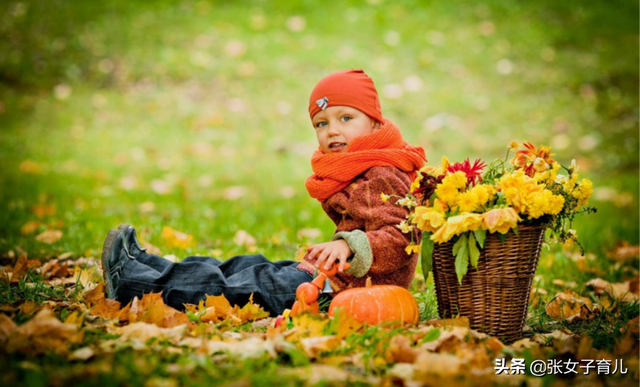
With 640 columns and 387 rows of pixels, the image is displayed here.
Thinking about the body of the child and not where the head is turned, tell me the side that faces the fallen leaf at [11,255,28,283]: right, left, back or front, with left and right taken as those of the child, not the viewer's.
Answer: front

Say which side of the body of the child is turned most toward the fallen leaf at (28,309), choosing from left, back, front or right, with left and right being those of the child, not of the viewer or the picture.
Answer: front

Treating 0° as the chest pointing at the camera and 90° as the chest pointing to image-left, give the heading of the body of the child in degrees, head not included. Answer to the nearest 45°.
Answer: approximately 90°

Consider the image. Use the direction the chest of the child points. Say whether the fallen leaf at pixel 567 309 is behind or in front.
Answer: behind

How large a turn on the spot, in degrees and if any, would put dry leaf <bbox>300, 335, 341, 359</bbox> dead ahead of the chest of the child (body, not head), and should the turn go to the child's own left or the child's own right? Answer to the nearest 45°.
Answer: approximately 90° to the child's own left

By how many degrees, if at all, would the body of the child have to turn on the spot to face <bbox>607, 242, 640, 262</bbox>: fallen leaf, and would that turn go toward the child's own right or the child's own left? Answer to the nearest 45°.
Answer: approximately 135° to the child's own right

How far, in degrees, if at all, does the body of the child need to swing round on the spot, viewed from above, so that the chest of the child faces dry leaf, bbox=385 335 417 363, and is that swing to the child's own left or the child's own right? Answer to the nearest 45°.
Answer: approximately 90° to the child's own left

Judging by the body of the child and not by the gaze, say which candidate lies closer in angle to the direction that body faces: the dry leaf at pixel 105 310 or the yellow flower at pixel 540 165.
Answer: the dry leaf
